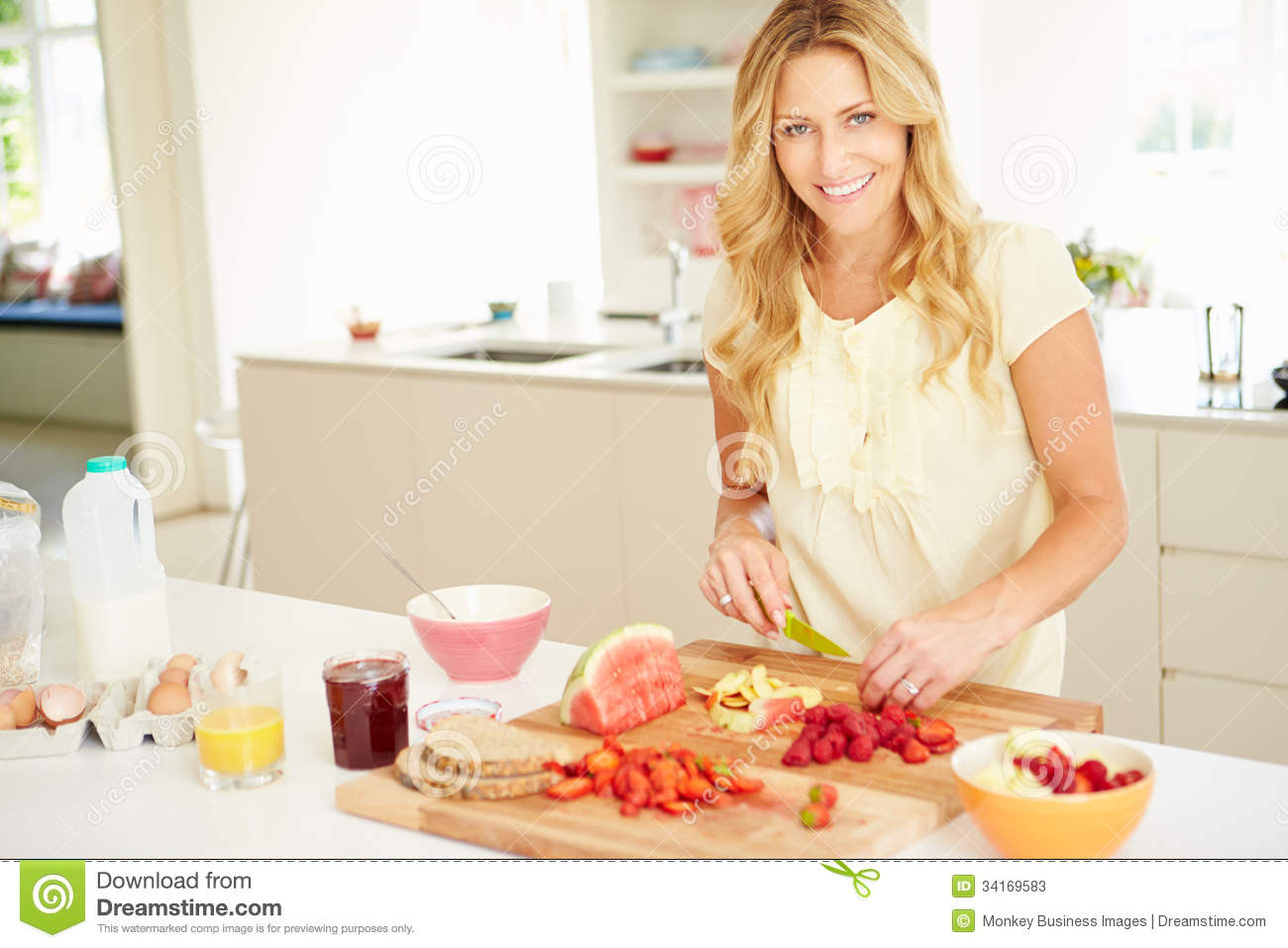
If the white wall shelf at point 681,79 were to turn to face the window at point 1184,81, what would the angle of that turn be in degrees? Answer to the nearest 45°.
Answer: approximately 90° to its left

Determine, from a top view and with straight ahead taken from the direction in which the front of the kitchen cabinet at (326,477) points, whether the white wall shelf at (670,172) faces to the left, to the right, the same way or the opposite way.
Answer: the same way

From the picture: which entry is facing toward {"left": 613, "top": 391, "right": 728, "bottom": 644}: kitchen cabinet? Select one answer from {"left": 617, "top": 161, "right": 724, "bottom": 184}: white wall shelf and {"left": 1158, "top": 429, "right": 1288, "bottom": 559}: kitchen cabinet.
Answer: the white wall shelf

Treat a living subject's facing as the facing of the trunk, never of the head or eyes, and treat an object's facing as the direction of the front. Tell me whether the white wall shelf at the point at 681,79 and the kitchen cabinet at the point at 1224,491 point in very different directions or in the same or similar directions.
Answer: same or similar directions

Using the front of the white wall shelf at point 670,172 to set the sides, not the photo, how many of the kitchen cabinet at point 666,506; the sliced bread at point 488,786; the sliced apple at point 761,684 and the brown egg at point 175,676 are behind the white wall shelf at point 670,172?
0

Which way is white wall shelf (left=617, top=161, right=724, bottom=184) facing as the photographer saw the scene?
facing the viewer

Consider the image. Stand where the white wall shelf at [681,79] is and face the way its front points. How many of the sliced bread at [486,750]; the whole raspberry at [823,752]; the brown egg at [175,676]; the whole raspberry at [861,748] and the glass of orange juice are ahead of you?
5

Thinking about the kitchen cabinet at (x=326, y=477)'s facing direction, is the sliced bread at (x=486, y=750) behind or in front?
in front

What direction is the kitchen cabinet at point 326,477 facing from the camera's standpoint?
toward the camera

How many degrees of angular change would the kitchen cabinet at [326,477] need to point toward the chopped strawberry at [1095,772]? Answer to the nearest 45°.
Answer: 0° — it already faces it

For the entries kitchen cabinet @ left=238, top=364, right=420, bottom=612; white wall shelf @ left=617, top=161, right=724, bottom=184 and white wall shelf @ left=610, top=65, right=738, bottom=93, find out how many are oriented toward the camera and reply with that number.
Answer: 3

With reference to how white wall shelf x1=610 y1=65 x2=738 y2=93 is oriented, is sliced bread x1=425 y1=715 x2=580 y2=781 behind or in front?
in front

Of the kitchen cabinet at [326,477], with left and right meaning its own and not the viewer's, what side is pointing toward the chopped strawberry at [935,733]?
front

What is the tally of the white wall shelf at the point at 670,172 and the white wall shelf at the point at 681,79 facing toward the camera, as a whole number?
2

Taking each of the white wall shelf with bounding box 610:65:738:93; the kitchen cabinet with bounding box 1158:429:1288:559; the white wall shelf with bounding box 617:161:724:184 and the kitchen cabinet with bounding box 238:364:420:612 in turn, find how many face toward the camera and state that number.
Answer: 4

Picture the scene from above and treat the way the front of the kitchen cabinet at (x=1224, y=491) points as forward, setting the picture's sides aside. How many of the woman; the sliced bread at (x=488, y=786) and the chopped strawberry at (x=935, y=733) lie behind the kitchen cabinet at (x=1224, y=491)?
0

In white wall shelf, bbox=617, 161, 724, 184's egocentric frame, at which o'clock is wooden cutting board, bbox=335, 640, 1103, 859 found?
The wooden cutting board is roughly at 12 o'clock from the white wall shelf.

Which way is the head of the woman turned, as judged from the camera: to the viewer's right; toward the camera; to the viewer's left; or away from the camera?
toward the camera

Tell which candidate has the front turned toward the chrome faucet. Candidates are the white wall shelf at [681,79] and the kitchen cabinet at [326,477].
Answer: the white wall shelf

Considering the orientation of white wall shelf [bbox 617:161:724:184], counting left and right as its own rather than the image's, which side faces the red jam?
front

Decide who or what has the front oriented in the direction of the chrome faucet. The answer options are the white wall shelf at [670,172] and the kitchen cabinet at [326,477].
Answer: the white wall shelf

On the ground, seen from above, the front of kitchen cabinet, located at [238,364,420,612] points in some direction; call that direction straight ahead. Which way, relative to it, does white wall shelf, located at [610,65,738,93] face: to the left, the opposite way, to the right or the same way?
the same way
